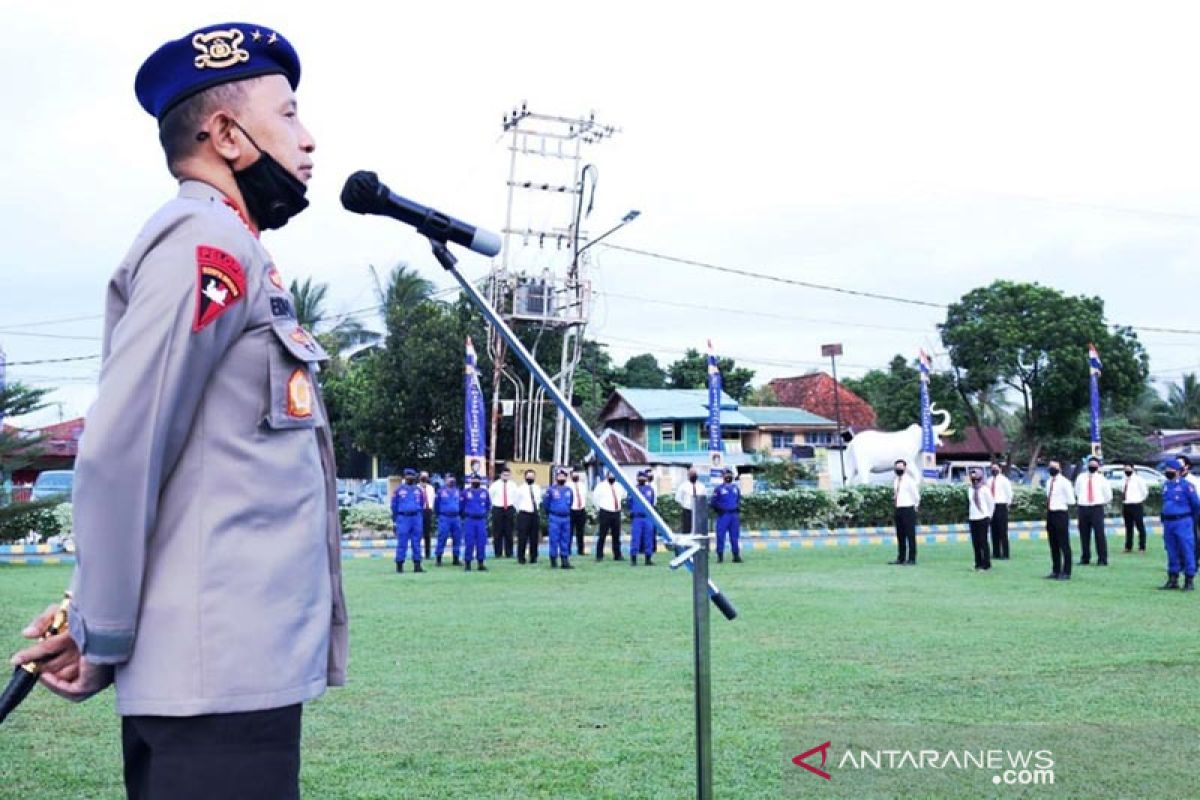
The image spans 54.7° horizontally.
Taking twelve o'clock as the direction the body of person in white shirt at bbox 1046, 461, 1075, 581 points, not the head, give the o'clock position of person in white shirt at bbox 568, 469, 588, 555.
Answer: person in white shirt at bbox 568, 469, 588, 555 is roughly at 2 o'clock from person in white shirt at bbox 1046, 461, 1075, 581.

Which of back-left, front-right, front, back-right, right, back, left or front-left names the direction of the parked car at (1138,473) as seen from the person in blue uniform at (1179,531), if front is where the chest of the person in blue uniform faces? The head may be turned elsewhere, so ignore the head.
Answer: back-right

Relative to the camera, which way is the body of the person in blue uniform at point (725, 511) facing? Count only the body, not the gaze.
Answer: toward the camera

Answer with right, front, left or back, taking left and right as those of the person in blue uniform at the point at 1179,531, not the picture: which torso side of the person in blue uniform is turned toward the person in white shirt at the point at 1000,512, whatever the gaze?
right

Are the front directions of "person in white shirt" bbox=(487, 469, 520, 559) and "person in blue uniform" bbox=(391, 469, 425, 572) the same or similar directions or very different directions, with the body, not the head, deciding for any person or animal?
same or similar directions

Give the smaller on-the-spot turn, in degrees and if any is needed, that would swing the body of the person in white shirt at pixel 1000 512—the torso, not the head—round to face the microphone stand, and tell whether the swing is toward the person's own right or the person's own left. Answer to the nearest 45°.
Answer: approximately 45° to the person's own left

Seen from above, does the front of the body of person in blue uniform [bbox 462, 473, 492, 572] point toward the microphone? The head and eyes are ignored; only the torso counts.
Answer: yes

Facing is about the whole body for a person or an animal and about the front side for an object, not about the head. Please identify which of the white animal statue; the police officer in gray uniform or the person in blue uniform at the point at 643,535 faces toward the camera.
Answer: the person in blue uniform

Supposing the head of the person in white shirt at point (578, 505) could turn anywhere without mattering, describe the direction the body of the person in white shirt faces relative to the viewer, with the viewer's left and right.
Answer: facing the viewer

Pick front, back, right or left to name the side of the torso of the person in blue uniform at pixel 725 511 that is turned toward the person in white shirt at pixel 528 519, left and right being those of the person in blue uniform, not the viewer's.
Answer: right

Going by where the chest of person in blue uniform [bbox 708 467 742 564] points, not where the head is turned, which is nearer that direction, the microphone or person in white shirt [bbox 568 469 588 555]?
the microphone

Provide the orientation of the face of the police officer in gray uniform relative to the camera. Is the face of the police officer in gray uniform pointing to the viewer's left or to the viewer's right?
to the viewer's right

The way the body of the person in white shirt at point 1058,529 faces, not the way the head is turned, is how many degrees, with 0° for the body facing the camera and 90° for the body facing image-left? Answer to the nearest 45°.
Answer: approximately 45°

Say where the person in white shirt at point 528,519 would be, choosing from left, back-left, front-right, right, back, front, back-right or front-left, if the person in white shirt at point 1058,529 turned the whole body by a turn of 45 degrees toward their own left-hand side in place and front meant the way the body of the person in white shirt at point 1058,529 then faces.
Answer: right

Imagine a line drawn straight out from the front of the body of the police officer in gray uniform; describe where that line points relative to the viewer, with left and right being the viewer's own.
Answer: facing to the right of the viewer

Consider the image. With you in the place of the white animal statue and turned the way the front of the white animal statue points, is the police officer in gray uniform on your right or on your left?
on your right

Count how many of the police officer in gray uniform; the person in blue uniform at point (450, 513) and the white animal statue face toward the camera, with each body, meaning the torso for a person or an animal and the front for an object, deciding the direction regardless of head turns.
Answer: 1

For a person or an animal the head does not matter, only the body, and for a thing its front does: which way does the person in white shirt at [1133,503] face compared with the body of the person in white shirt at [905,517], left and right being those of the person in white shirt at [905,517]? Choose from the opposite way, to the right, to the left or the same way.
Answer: the same way

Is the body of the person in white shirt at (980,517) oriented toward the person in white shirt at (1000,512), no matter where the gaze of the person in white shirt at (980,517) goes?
no

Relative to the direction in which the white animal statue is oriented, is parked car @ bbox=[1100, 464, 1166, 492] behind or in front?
in front

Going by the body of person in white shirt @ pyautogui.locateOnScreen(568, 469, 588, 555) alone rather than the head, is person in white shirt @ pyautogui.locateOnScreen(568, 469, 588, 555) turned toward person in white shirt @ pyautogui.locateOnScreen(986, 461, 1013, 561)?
no

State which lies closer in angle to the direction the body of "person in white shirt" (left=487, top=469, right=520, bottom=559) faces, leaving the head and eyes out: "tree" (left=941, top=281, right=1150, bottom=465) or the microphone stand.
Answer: the microphone stand
